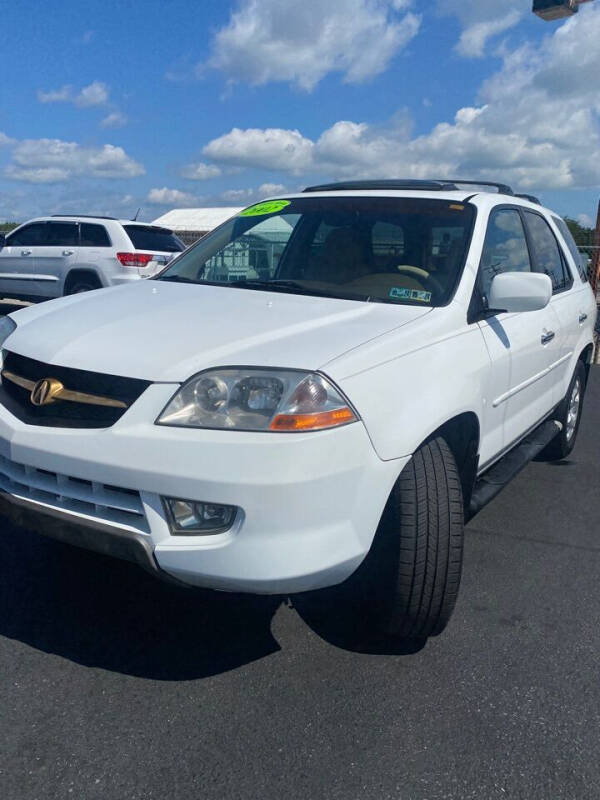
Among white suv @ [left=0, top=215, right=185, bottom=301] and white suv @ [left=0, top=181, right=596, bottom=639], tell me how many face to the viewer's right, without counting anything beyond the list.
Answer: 0

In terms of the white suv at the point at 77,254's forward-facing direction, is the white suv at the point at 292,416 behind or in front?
behind

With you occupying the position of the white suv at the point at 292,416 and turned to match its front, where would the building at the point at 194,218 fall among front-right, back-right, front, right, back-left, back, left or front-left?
back-right

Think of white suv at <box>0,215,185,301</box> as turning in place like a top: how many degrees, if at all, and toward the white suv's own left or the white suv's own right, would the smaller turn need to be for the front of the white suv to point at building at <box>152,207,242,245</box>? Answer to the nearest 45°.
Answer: approximately 45° to the white suv's own right

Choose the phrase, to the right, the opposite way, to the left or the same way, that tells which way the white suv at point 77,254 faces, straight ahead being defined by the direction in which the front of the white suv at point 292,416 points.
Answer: to the right

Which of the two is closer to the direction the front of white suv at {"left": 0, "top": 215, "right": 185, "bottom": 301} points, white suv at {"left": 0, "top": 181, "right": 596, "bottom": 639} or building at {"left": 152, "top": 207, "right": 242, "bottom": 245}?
the building

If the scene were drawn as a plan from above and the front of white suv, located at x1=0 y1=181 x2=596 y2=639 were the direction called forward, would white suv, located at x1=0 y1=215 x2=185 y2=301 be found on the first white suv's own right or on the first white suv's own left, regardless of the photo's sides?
on the first white suv's own right

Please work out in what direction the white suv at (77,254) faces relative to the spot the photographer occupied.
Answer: facing away from the viewer and to the left of the viewer
